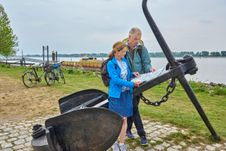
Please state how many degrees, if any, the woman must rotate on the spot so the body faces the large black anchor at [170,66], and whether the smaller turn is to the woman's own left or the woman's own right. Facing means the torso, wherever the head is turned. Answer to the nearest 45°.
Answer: approximately 45° to the woman's own left

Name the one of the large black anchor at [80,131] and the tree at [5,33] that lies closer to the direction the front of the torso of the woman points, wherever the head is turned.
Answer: the large black anchor

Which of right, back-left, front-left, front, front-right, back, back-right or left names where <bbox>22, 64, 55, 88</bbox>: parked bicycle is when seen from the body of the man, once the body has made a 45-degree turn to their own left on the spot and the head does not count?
back-right

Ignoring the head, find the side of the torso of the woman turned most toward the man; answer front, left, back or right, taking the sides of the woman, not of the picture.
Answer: left

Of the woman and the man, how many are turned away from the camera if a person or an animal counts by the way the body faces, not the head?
0

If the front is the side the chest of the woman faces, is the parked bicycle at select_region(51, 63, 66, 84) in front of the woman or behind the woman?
behind

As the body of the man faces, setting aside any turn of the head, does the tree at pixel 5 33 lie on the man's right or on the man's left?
on the man's right

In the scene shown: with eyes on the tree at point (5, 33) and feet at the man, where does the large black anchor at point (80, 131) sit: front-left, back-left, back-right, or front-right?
back-left
